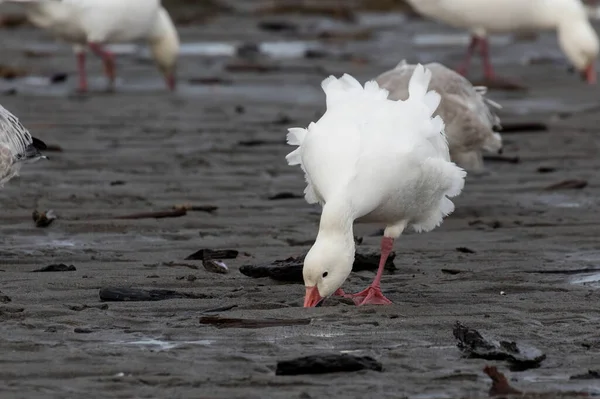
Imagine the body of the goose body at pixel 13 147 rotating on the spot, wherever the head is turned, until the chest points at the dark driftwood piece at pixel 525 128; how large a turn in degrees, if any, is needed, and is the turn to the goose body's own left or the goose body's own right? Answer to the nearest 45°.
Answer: approximately 135° to the goose body's own right

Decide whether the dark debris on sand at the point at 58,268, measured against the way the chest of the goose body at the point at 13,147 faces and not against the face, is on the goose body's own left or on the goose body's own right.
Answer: on the goose body's own left

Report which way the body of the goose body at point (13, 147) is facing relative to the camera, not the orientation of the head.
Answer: to the viewer's left

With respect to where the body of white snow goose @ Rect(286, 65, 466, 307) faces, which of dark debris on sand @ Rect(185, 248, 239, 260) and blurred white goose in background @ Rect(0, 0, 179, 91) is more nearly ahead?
the dark debris on sand

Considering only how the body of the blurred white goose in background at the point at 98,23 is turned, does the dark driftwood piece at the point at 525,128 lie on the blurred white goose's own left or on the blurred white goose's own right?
on the blurred white goose's own right

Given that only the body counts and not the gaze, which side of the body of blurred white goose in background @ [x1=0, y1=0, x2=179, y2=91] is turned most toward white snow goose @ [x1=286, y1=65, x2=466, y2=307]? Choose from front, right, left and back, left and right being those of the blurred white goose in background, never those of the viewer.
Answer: right

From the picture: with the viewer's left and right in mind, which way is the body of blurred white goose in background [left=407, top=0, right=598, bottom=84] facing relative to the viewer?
facing to the right of the viewer

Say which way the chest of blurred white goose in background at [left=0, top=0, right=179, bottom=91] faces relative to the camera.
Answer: to the viewer's right

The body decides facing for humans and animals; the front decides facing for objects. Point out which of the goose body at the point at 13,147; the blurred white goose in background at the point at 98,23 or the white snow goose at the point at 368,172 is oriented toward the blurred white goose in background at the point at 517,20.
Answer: the blurred white goose in background at the point at 98,23

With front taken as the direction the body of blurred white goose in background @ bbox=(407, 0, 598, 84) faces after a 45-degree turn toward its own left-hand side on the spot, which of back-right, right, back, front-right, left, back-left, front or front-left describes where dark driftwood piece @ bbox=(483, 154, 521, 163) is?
back-right

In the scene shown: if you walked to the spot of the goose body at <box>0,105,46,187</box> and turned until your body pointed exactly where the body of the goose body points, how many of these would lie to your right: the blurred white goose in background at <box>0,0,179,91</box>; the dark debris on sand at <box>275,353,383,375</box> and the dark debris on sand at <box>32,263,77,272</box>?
1

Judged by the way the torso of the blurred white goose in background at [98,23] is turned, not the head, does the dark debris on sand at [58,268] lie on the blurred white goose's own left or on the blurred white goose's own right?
on the blurred white goose's own right

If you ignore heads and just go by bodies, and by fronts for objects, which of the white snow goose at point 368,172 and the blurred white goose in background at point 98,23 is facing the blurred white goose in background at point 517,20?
the blurred white goose in background at point 98,23
